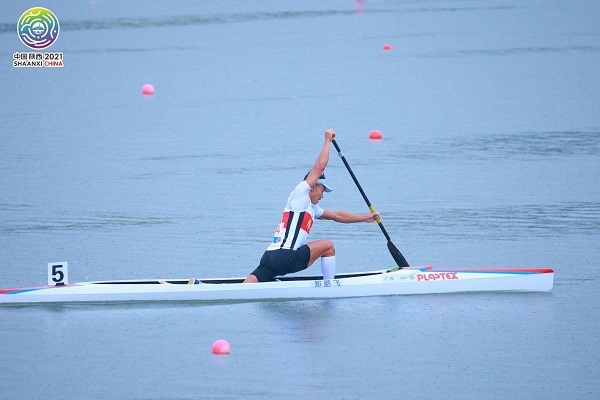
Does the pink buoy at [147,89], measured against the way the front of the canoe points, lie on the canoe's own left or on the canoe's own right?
on the canoe's own left

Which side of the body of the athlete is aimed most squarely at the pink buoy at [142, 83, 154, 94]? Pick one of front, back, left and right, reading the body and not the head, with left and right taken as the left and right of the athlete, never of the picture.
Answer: left

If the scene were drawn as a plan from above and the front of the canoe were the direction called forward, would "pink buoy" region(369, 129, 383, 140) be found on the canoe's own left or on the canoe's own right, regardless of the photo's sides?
on the canoe's own left

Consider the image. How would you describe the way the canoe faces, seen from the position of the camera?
facing to the right of the viewer

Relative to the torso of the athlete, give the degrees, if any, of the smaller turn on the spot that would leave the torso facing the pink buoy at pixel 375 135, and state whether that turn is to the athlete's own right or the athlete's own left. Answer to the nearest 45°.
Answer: approximately 90° to the athlete's own left

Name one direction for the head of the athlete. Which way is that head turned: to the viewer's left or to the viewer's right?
to the viewer's right

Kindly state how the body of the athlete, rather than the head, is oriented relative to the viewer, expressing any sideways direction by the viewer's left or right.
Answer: facing to the right of the viewer

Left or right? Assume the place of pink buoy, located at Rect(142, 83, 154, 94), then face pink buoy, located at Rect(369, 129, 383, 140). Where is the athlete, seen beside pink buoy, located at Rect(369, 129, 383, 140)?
right
